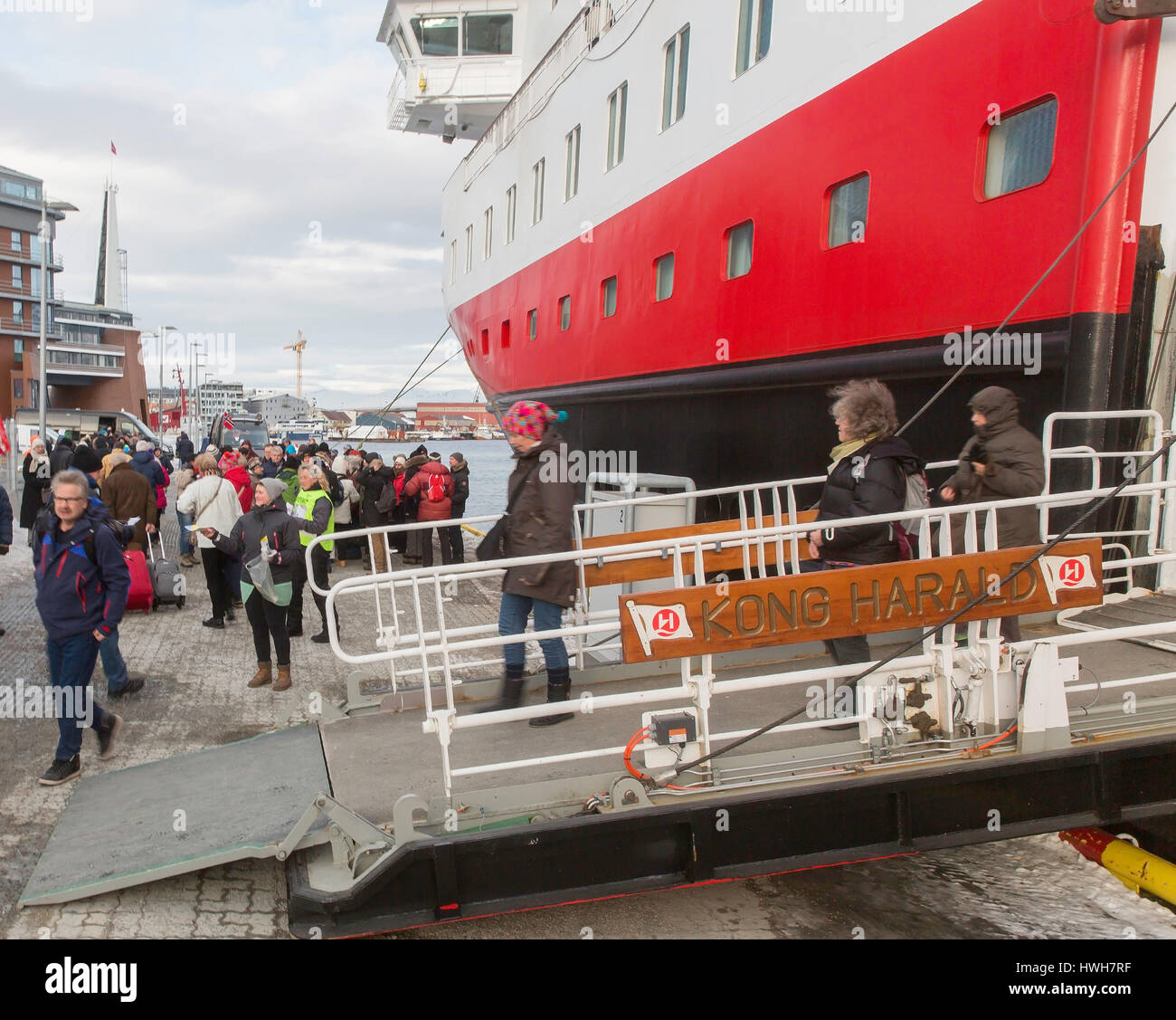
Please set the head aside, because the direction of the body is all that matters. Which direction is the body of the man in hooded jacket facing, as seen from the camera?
to the viewer's left

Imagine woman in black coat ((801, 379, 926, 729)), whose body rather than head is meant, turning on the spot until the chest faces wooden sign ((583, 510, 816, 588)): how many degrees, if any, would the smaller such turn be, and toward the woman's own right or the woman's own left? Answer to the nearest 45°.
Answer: approximately 45° to the woman's own right

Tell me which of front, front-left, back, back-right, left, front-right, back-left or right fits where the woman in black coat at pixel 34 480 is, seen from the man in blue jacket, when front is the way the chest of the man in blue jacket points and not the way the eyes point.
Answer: back-right

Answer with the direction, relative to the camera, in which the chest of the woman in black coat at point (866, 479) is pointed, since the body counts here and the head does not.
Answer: to the viewer's left

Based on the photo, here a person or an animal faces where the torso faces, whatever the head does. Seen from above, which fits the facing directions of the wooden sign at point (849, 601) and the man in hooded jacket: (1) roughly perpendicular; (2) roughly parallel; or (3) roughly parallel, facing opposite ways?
roughly perpendicular

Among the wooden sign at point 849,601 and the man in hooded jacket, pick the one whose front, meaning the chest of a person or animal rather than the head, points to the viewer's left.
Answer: the man in hooded jacket

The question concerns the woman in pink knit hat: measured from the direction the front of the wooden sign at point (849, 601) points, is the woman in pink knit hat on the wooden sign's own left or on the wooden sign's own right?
on the wooden sign's own right

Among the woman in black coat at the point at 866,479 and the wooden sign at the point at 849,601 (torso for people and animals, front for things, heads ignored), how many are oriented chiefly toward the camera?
1

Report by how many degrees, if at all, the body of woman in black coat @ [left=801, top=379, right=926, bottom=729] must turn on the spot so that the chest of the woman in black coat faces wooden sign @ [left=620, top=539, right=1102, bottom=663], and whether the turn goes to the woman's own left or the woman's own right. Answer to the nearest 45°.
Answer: approximately 90° to the woman's own left

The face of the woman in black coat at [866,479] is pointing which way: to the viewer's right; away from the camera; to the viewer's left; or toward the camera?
to the viewer's left

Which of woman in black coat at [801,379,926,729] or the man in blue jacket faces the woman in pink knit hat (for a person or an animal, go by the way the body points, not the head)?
the woman in black coat

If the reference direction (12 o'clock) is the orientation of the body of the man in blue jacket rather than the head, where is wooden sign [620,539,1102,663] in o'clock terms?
The wooden sign is roughly at 9 o'clock from the man in blue jacket.

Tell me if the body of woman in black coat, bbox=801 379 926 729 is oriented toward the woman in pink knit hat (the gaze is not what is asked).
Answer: yes

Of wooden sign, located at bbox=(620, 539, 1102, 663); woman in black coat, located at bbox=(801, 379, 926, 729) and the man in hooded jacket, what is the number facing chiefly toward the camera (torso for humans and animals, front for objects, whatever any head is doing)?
1

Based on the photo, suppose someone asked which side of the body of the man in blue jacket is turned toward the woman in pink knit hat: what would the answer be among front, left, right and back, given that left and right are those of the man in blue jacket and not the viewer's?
left
